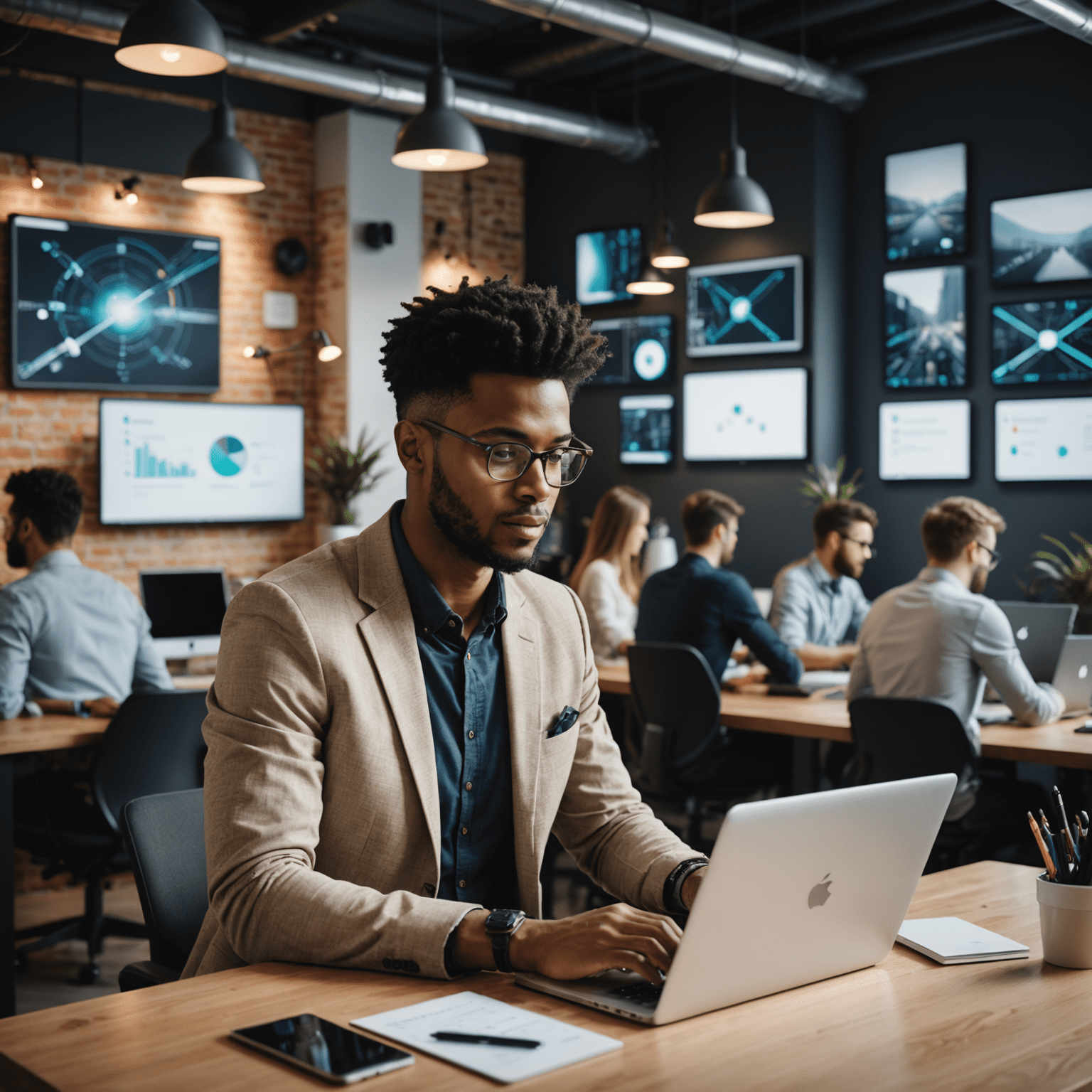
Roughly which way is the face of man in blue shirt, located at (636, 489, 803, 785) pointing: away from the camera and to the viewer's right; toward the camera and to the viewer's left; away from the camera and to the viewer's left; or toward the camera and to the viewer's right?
away from the camera and to the viewer's right

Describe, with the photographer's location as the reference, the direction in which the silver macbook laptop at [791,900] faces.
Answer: facing away from the viewer and to the left of the viewer

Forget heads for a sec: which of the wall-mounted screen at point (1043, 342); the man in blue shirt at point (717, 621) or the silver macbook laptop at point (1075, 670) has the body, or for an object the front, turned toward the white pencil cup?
the wall-mounted screen

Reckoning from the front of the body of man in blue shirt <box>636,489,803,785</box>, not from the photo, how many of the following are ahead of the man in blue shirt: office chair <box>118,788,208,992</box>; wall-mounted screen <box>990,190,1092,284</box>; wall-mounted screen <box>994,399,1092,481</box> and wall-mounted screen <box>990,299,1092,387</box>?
3

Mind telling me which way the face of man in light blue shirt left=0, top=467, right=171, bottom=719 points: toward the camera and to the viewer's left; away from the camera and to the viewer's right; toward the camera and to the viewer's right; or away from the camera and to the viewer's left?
away from the camera and to the viewer's left

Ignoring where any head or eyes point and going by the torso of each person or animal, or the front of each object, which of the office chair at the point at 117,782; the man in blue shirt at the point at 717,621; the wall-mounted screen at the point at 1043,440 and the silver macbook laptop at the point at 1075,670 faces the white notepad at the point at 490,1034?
the wall-mounted screen

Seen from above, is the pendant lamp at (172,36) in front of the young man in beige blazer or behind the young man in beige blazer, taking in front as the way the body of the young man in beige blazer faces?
behind

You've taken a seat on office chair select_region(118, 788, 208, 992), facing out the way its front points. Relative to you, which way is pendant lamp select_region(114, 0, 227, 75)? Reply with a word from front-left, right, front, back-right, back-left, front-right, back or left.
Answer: back-left

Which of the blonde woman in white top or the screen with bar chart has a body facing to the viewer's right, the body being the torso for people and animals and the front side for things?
the blonde woman in white top
